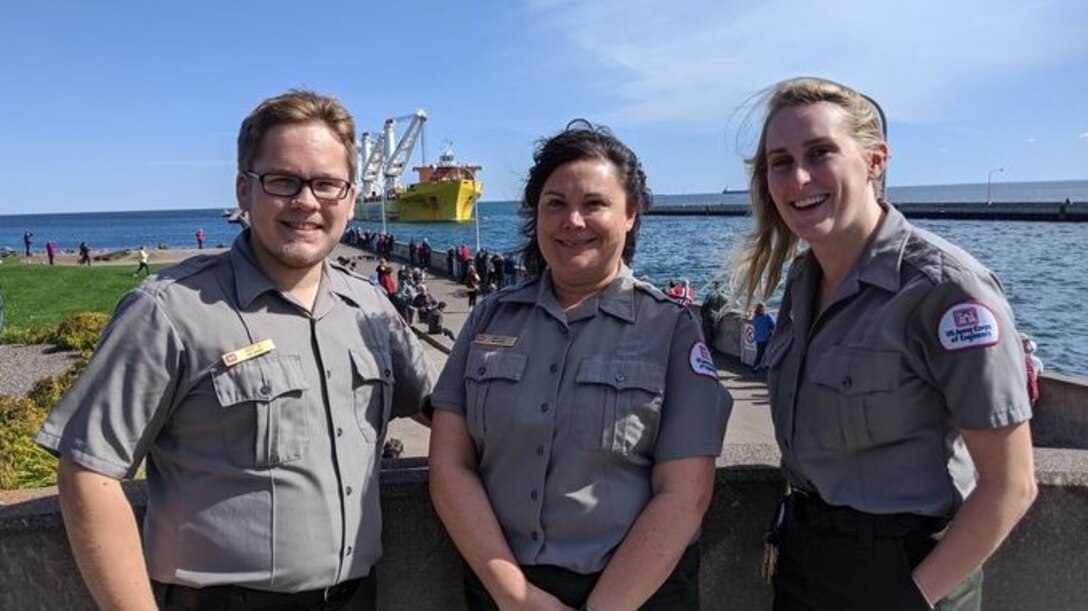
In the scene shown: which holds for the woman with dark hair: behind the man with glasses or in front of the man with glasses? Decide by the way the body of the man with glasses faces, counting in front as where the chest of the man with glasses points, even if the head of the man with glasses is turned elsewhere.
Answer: in front

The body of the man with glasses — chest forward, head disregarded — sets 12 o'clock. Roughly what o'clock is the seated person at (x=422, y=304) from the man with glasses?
The seated person is roughly at 8 o'clock from the man with glasses.

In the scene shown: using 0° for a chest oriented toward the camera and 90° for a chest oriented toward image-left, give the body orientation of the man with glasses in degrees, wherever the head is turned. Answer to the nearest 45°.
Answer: approximately 315°

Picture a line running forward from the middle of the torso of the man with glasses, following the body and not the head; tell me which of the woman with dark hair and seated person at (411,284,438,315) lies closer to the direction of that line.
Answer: the woman with dark hair
